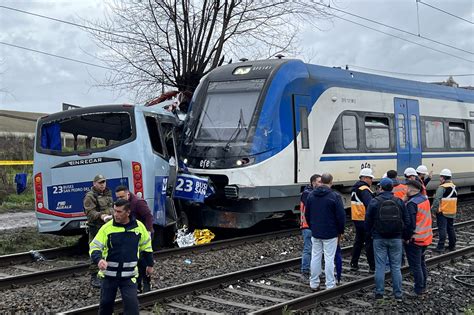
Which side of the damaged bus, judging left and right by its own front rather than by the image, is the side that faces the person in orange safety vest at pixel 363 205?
right

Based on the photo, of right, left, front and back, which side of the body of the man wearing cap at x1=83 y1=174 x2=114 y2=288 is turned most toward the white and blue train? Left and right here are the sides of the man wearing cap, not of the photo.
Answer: left

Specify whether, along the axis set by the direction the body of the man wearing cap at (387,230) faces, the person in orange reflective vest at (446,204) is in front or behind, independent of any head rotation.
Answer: in front

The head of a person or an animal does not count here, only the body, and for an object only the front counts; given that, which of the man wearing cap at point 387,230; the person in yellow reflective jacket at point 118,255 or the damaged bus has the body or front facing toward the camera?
the person in yellow reflective jacket

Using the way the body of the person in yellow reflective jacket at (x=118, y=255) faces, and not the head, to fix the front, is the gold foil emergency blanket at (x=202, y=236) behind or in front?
behind

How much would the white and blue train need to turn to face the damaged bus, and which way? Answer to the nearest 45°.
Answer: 0° — it already faces it

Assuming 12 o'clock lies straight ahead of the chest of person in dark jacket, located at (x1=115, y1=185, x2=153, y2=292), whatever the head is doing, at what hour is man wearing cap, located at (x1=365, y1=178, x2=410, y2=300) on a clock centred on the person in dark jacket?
The man wearing cap is roughly at 8 o'clock from the person in dark jacket.

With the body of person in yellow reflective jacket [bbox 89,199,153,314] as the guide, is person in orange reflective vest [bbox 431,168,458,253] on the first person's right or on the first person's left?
on the first person's left

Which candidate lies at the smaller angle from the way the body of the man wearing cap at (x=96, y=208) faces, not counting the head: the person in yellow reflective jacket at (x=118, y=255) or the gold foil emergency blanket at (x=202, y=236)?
the person in yellow reflective jacket

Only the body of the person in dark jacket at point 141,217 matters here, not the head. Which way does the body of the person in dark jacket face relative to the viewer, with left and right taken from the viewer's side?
facing the viewer and to the left of the viewer

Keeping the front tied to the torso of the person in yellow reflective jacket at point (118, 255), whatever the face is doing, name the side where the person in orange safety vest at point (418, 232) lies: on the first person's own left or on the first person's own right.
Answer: on the first person's own left

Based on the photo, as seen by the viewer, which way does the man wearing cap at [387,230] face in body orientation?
away from the camera

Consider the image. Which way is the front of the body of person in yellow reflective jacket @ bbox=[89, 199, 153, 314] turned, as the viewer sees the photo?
toward the camera
